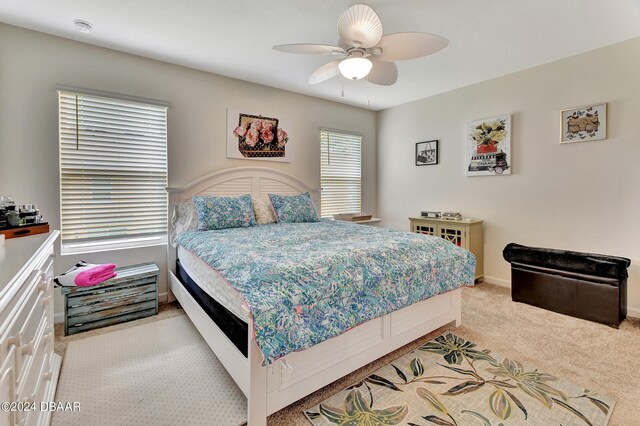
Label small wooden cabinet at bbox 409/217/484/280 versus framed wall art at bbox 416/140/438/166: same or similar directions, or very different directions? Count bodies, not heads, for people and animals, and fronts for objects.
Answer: same or similar directions

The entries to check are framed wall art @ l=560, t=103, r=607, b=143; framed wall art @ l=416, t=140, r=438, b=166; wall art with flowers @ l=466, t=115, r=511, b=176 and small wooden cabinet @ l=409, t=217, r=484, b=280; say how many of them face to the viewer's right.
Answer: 0

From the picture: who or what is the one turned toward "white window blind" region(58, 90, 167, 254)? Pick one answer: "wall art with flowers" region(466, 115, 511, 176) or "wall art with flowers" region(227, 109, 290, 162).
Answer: "wall art with flowers" region(466, 115, 511, 176)

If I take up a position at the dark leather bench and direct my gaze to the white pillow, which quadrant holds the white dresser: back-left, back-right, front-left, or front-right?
front-left

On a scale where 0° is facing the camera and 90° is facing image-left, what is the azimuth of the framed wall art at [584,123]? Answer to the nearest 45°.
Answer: approximately 45°

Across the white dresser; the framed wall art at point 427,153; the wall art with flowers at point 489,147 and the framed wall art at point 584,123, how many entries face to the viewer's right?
1

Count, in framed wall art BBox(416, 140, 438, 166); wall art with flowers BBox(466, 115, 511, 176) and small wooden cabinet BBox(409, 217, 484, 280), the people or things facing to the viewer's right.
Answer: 0

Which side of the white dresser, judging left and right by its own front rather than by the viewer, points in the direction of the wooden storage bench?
left

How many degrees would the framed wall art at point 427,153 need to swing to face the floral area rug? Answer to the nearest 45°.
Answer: approximately 45° to its left

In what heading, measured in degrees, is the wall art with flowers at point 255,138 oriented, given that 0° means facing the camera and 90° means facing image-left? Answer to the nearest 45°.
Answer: approximately 315°

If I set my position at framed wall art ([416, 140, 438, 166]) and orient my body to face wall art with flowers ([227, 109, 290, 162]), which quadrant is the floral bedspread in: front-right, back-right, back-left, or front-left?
front-left

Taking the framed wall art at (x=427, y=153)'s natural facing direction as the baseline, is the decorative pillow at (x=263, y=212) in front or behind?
in front

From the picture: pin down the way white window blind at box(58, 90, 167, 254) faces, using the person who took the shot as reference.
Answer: facing the viewer and to the right of the viewer

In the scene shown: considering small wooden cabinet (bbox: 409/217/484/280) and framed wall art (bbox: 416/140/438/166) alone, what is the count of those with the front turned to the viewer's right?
0

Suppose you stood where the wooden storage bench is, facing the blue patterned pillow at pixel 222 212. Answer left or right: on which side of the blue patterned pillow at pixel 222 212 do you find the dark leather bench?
right

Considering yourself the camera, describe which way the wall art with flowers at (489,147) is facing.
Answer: facing the viewer and to the left of the viewer
